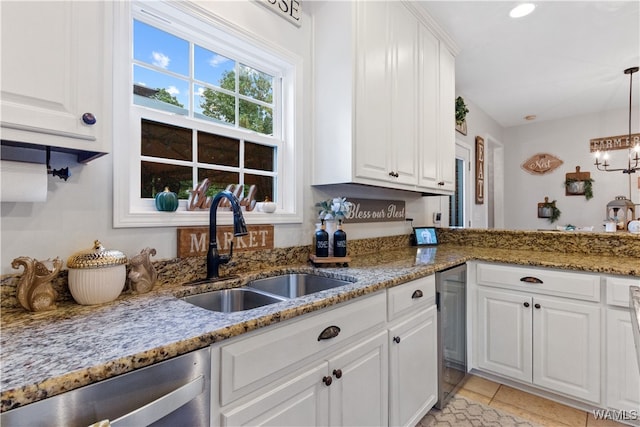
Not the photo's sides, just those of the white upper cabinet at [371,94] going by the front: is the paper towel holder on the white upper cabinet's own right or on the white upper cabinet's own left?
on the white upper cabinet's own right

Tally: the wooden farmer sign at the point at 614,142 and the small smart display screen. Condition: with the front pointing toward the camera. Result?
2

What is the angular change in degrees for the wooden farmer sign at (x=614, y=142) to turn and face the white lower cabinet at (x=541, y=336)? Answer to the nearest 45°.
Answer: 0° — it already faces it

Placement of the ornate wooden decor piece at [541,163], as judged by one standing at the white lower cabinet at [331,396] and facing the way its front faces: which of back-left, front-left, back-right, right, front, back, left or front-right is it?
left

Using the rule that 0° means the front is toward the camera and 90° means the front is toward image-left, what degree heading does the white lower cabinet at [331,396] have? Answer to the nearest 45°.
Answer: approximately 315°

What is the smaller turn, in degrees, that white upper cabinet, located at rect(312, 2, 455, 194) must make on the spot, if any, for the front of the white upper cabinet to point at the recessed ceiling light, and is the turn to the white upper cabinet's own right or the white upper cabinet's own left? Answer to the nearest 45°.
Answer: approximately 90° to the white upper cabinet's own left

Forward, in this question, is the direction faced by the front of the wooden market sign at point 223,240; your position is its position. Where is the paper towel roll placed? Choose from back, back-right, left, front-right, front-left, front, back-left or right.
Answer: right

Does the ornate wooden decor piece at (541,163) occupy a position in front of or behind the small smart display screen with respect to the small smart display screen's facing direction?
behind

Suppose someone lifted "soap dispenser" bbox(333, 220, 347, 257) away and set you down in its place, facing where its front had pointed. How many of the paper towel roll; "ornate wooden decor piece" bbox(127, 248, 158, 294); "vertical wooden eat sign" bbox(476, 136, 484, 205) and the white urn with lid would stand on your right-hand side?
3

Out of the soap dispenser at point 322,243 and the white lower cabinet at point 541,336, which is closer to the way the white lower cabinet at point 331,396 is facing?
the white lower cabinet
